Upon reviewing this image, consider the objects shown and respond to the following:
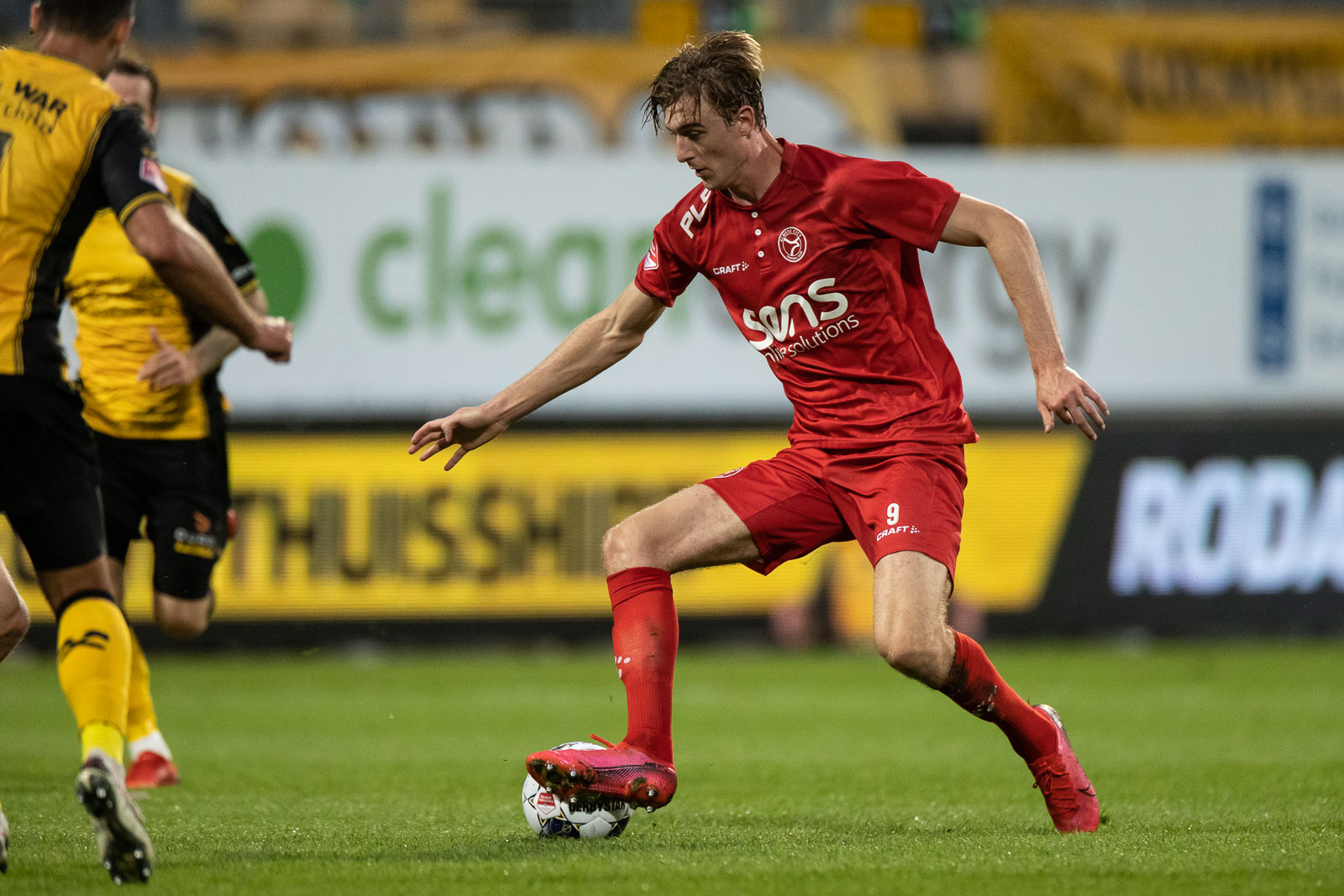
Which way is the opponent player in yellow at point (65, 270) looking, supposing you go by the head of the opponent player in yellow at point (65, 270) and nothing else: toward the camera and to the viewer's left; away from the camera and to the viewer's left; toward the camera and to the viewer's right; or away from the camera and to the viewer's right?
away from the camera and to the viewer's right

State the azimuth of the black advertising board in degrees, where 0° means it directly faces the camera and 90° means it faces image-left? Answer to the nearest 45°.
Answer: approximately 0°

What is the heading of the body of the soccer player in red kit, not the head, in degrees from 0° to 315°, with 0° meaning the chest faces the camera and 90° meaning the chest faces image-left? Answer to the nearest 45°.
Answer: approximately 45°

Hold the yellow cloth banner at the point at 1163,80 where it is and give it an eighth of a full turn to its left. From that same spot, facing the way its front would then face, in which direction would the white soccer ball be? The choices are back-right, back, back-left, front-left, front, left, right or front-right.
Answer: front-right

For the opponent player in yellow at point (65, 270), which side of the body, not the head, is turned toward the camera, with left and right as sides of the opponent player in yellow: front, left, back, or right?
back

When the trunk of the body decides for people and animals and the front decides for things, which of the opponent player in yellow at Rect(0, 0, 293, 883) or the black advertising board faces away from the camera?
the opponent player in yellow

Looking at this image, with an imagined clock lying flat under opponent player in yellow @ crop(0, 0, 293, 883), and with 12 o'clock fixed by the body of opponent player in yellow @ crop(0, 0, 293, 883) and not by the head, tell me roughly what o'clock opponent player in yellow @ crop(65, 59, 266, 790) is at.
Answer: opponent player in yellow @ crop(65, 59, 266, 790) is roughly at 12 o'clock from opponent player in yellow @ crop(0, 0, 293, 883).

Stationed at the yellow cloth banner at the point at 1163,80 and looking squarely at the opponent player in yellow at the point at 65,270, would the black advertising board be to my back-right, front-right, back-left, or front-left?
front-left

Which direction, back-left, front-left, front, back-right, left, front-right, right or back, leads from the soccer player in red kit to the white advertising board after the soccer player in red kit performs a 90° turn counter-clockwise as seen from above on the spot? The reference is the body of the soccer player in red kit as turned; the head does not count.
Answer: back-left

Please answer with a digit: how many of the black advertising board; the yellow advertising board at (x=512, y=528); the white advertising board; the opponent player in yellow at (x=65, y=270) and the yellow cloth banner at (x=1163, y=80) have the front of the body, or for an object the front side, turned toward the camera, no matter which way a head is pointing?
4

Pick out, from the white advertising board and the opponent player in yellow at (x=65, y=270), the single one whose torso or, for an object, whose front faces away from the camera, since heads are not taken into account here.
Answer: the opponent player in yellow

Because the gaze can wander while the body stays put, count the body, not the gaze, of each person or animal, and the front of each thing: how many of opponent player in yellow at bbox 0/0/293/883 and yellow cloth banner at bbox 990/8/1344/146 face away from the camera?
1

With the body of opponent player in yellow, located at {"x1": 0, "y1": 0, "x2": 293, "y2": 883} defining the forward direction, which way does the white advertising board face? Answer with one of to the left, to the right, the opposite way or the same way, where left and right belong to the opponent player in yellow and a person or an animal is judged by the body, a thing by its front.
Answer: the opposite way

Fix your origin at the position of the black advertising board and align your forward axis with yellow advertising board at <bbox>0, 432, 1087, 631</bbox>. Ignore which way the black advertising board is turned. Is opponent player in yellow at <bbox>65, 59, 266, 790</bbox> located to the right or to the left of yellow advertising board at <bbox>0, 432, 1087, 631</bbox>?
left

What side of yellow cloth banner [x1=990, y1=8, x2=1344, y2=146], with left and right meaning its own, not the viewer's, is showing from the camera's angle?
front
